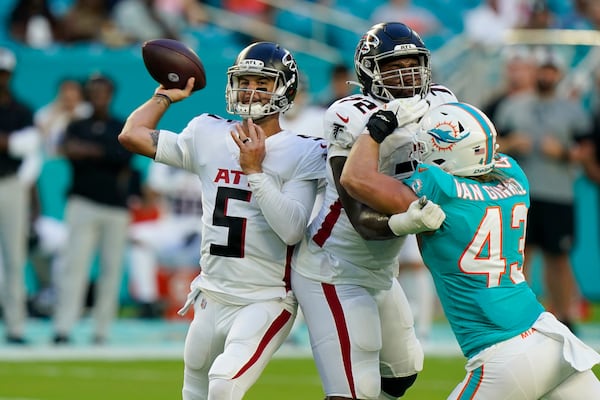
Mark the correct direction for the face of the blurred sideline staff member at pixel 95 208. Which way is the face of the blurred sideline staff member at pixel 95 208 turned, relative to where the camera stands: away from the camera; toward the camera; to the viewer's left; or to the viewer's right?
toward the camera

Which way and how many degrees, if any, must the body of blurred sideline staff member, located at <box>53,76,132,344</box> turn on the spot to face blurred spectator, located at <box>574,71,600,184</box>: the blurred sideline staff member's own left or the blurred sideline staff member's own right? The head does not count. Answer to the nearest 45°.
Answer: approximately 90° to the blurred sideline staff member's own left

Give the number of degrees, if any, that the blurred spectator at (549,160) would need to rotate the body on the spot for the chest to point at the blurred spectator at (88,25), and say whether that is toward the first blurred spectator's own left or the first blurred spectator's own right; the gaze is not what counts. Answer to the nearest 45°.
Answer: approximately 90° to the first blurred spectator's own right

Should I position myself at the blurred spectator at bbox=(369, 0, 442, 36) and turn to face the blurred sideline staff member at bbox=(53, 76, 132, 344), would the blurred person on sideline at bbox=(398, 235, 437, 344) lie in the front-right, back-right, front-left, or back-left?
front-left

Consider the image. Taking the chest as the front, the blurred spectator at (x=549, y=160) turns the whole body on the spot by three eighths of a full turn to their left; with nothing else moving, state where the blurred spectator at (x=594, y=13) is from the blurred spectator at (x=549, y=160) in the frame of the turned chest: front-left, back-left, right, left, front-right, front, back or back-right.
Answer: front-left

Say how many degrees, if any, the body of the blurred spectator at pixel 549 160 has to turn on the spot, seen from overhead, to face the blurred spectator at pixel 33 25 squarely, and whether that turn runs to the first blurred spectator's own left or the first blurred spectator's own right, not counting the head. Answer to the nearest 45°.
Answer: approximately 90° to the first blurred spectator's own right

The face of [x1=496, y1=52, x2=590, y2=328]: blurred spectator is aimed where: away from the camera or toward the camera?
toward the camera

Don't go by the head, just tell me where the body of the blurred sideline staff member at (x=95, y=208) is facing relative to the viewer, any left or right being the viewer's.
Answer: facing the viewer
